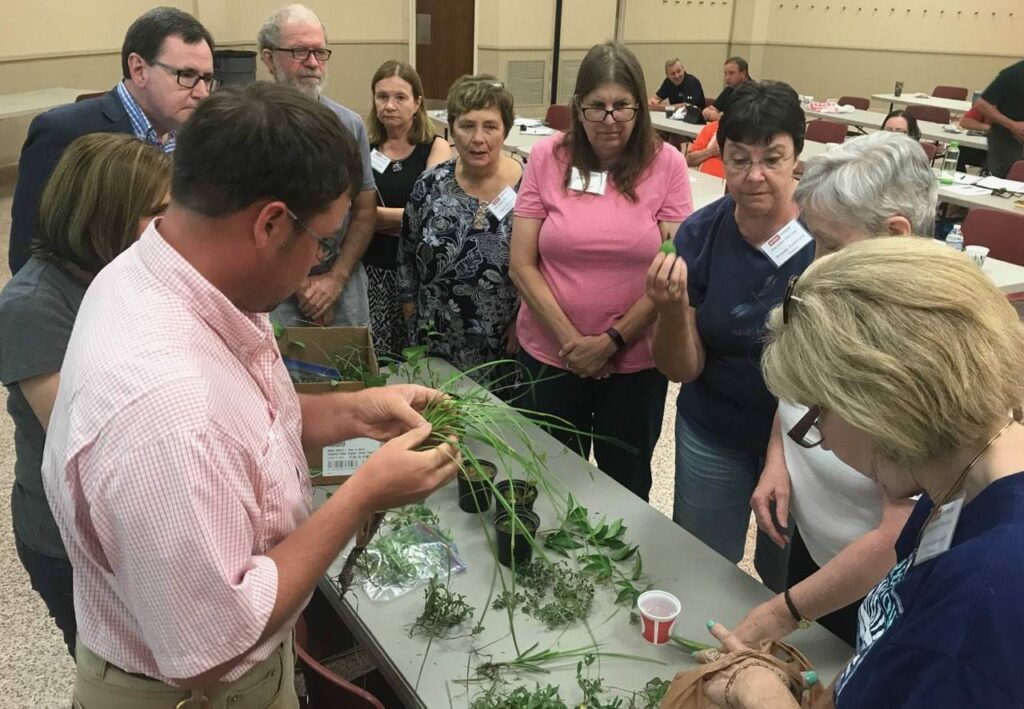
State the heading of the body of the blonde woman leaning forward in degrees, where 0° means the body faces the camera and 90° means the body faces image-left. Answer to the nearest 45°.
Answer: approximately 90°

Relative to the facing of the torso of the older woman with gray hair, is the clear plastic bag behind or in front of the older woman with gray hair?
in front

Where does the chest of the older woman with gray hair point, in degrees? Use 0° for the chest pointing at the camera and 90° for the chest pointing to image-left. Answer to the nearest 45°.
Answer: approximately 45°

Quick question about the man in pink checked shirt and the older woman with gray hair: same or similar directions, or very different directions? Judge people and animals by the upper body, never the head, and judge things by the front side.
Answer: very different directions

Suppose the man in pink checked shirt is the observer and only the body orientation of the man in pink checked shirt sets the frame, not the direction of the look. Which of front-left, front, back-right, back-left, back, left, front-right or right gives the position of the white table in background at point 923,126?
front-left

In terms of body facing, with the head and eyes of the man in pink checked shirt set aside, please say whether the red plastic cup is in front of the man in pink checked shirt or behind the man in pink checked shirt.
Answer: in front

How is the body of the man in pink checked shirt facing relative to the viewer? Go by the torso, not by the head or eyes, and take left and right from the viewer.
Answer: facing to the right of the viewer

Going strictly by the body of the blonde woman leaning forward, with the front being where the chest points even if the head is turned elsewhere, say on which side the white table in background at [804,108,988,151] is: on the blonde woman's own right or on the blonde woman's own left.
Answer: on the blonde woman's own right

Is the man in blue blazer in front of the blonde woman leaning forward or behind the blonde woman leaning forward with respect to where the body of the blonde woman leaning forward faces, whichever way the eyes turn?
in front
